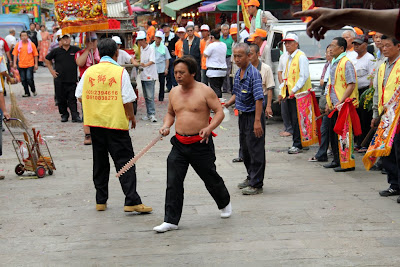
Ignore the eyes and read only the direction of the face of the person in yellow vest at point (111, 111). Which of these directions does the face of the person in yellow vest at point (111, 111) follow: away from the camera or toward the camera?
away from the camera

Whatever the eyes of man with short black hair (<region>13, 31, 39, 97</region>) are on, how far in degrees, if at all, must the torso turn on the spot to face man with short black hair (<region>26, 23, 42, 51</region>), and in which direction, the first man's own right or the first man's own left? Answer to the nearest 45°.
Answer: approximately 180°

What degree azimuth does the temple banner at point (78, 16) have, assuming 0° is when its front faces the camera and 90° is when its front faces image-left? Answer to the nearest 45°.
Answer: approximately 0°

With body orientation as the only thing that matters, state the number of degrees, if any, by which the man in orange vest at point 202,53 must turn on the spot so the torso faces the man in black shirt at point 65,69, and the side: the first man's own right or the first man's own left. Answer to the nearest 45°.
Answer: approximately 45° to the first man's own right

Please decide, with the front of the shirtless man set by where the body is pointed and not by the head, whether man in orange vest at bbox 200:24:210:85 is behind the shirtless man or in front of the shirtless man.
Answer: behind
